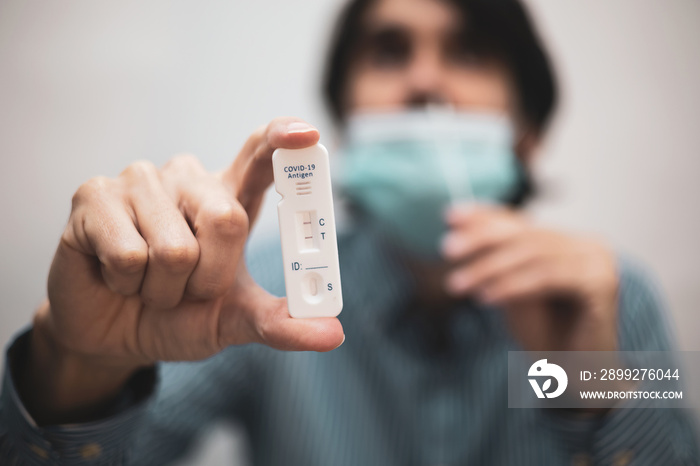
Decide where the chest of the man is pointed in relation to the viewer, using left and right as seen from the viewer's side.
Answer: facing the viewer
